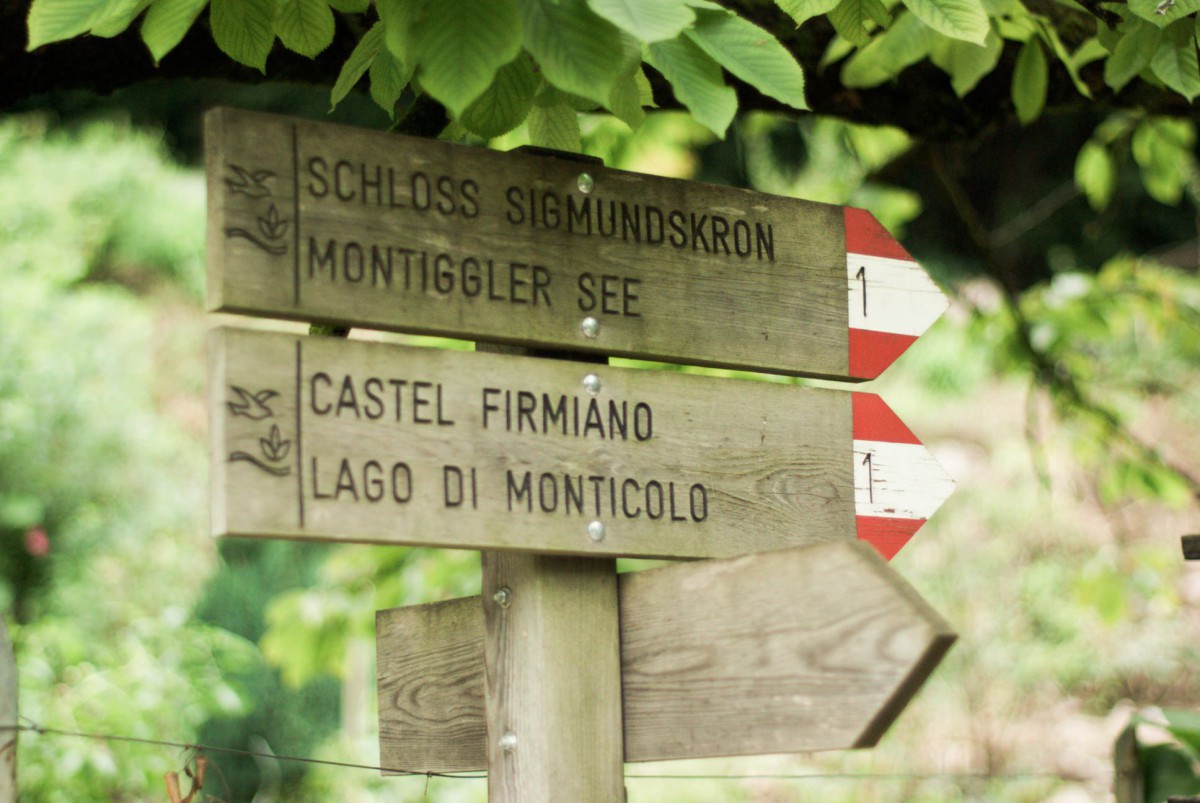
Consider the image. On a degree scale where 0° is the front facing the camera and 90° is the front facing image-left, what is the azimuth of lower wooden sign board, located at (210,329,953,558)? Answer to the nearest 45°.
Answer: approximately 315°

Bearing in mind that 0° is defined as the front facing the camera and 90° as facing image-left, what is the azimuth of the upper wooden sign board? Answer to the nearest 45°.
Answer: approximately 315°

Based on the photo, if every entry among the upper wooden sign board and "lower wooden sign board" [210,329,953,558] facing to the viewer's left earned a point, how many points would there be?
0

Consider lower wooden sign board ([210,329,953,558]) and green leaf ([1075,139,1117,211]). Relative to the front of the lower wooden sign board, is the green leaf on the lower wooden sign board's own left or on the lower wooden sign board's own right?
on the lower wooden sign board's own left

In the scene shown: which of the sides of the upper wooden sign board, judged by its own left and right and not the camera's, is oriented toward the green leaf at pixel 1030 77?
left
